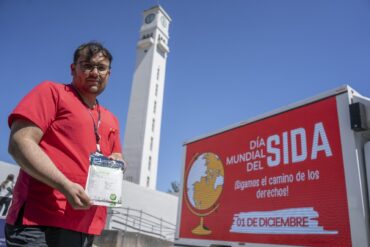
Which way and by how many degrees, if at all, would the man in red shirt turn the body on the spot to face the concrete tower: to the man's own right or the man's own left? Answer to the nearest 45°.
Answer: approximately 135° to the man's own left

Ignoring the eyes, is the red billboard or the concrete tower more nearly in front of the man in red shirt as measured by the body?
the red billboard

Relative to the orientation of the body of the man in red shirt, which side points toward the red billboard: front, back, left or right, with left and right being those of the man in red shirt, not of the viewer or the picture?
left

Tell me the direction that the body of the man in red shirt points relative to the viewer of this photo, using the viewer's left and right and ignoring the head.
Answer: facing the viewer and to the right of the viewer

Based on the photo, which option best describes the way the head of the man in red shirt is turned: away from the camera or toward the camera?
toward the camera
